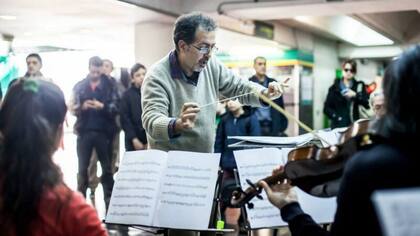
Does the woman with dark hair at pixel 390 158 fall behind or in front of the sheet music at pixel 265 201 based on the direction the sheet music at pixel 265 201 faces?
in front

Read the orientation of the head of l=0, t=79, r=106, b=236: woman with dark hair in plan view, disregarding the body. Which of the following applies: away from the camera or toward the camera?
away from the camera

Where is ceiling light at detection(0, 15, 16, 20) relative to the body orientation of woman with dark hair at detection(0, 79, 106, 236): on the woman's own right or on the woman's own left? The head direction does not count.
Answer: on the woman's own left

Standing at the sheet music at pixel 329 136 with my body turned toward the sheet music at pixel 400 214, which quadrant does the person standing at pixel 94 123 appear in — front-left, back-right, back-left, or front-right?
back-right

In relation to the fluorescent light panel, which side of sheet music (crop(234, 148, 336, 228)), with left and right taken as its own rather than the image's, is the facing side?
back

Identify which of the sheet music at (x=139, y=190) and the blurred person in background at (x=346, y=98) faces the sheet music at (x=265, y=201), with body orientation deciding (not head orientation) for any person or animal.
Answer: the blurred person in background

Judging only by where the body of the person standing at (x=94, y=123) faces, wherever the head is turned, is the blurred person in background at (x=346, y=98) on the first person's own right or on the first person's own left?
on the first person's own left

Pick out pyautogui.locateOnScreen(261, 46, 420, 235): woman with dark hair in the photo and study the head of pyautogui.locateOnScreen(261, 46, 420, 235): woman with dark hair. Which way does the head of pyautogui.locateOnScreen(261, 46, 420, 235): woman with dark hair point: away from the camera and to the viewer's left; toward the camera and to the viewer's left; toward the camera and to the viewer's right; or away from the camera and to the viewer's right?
away from the camera and to the viewer's left

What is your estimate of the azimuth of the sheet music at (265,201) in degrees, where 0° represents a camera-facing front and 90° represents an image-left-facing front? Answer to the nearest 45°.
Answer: approximately 0°
